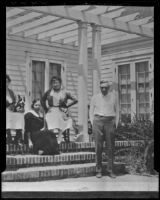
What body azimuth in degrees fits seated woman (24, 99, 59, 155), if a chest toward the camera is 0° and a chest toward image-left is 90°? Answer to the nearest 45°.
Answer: approximately 315°

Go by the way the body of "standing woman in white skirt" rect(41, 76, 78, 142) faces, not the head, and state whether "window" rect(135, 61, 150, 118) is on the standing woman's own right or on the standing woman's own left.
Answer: on the standing woman's own left

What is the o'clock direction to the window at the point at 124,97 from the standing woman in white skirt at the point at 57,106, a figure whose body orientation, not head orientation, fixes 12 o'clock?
The window is roughly at 9 o'clock from the standing woman in white skirt.

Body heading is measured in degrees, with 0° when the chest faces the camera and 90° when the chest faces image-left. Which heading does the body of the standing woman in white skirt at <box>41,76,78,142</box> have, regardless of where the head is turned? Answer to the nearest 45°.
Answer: approximately 0°
